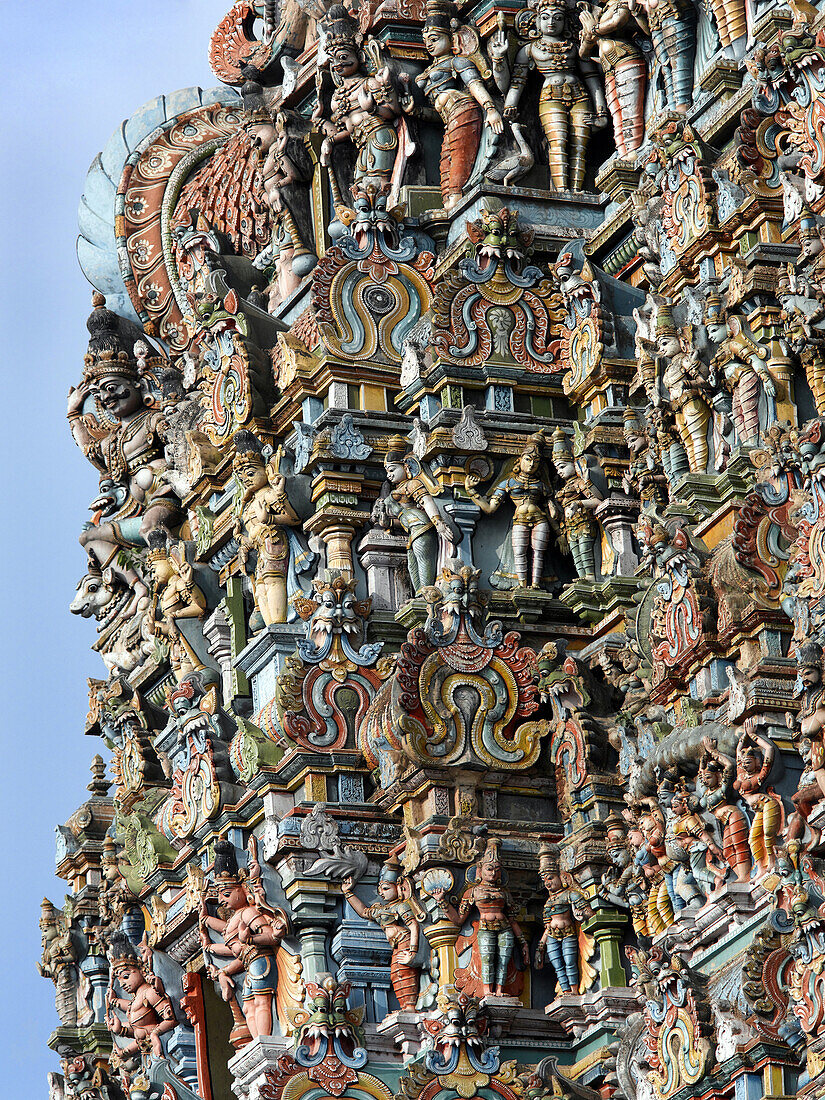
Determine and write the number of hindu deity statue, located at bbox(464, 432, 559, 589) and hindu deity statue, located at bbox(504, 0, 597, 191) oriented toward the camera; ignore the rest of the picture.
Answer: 2

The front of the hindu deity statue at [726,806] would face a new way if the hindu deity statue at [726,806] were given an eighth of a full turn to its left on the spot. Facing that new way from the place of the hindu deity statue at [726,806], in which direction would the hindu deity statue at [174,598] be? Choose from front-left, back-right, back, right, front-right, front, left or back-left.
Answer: back-right

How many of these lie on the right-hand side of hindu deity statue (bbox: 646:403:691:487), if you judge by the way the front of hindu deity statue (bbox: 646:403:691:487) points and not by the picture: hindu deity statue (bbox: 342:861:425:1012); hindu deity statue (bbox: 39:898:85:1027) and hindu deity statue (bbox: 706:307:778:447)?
2

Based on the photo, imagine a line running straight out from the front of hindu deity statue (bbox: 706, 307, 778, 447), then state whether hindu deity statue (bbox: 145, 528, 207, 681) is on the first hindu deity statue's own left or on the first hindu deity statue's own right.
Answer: on the first hindu deity statue's own right

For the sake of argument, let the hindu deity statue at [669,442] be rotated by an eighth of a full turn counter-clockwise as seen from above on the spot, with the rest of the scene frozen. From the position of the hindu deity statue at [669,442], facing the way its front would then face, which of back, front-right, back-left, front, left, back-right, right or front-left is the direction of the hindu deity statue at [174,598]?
back-right

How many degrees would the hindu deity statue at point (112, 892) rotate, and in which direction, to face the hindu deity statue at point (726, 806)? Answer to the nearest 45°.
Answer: approximately 90° to its left

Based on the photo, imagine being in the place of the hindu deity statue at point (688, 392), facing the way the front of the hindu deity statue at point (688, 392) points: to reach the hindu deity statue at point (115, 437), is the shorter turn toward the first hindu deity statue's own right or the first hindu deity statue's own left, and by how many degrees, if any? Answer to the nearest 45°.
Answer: approximately 90° to the first hindu deity statue's own right

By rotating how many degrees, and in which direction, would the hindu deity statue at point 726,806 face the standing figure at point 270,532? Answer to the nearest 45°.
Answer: approximately 90° to its right

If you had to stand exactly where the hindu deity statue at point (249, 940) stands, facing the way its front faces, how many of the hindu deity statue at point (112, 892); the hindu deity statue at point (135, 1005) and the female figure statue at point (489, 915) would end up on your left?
1

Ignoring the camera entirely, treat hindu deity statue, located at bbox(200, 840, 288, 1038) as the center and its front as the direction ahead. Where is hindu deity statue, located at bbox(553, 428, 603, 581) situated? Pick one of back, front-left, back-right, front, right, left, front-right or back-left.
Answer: left
